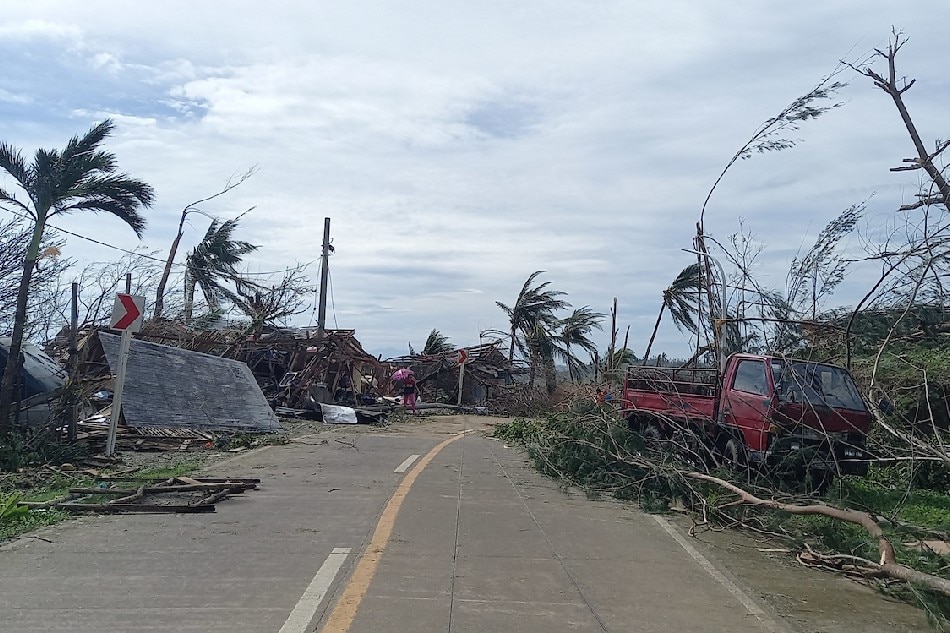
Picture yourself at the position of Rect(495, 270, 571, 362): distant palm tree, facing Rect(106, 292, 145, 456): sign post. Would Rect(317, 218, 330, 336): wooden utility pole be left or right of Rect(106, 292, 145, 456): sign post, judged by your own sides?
right

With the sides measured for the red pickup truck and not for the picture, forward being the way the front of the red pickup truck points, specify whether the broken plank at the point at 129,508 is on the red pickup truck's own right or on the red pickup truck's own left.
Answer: on the red pickup truck's own right

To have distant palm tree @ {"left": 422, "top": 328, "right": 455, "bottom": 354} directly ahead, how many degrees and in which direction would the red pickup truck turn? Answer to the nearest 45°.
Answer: approximately 180°

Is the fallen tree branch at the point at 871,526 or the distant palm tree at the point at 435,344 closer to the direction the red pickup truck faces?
the fallen tree branch

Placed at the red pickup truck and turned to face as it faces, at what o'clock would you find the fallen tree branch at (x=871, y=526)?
The fallen tree branch is roughly at 1 o'clock from the red pickup truck.

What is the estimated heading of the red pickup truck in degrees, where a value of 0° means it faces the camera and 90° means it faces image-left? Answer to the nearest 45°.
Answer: approximately 315°

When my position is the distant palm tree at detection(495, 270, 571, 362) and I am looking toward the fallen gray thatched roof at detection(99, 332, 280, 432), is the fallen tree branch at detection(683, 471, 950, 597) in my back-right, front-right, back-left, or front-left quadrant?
front-left

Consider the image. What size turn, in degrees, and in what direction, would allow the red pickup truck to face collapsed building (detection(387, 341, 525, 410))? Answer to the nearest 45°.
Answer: approximately 180°

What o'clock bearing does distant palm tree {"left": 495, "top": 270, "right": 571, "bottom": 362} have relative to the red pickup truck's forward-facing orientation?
The distant palm tree is roughly at 7 o'clock from the red pickup truck.

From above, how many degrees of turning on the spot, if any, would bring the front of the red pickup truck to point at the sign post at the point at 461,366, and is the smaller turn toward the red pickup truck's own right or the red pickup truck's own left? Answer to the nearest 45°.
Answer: approximately 180°

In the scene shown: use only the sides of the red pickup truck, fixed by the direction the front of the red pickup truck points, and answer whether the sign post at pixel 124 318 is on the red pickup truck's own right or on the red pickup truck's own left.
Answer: on the red pickup truck's own right

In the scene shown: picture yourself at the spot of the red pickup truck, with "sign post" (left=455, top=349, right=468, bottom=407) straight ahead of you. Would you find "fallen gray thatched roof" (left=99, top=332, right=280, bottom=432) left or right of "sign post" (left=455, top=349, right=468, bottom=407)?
left

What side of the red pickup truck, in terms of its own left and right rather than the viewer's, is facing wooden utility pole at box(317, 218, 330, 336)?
back

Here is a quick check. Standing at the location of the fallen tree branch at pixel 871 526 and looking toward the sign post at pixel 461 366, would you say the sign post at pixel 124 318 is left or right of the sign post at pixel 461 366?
left

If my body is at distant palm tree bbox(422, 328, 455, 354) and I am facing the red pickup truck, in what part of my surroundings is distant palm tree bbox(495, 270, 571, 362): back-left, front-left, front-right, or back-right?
front-left

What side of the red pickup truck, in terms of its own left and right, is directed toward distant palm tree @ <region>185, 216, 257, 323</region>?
back

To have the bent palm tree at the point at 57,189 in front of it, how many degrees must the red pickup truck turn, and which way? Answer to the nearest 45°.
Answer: approximately 135° to its right
